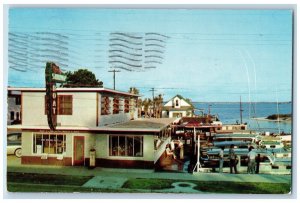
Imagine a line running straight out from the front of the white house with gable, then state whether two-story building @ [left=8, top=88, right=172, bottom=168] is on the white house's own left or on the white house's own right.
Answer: on the white house's own right

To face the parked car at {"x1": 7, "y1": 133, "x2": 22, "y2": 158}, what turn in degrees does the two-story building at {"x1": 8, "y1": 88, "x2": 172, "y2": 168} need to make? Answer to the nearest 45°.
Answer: approximately 90° to its right

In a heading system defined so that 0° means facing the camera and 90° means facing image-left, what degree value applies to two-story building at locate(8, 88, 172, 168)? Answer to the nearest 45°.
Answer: approximately 0°

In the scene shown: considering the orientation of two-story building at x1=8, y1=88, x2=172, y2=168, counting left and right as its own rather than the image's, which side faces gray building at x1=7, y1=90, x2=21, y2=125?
right

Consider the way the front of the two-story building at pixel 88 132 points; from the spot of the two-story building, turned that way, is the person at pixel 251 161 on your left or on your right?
on your left

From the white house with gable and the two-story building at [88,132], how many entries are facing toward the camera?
2
